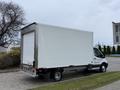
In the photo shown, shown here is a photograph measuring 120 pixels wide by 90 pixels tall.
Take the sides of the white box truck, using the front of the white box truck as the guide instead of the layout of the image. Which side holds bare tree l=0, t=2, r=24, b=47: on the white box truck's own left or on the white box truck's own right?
on the white box truck's own left

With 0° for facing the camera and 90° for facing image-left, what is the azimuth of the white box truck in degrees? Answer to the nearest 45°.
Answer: approximately 225°
